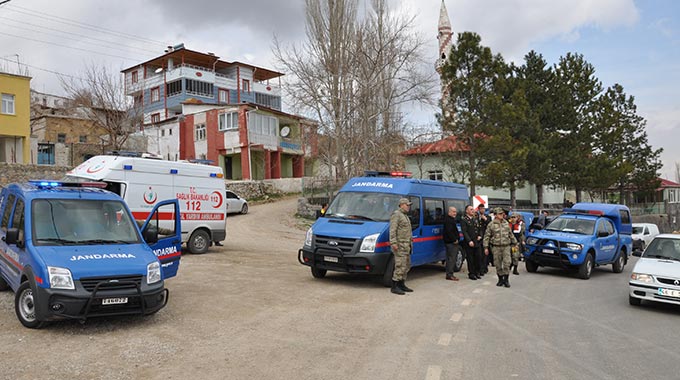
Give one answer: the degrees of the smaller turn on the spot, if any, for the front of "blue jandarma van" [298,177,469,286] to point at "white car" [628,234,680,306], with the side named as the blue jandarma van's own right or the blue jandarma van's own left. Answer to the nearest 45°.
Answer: approximately 135° to the blue jandarma van's own left

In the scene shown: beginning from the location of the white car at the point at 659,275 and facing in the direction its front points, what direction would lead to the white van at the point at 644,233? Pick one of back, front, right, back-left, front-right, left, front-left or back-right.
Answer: back-right

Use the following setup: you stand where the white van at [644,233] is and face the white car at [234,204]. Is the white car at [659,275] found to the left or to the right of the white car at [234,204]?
left

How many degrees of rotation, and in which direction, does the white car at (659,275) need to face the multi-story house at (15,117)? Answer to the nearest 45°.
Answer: approximately 45° to its right

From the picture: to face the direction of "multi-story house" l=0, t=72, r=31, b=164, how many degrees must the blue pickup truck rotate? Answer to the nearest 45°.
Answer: approximately 45° to its right

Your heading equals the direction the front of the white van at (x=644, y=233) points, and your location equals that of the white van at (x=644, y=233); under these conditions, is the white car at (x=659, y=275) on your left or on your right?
on your left

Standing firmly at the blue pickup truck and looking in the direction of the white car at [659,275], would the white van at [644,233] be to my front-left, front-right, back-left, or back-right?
back-left
